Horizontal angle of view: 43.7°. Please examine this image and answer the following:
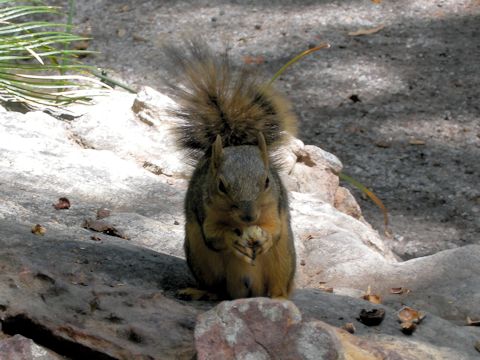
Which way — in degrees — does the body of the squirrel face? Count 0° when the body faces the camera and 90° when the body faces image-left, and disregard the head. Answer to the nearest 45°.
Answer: approximately 0°

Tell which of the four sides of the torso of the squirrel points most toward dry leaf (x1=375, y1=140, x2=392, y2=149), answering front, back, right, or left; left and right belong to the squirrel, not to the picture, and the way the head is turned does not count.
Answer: back

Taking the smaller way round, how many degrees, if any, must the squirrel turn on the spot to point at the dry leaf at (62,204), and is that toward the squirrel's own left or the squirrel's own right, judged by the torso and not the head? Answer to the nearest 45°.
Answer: approximately 135° to the squirrel's own right

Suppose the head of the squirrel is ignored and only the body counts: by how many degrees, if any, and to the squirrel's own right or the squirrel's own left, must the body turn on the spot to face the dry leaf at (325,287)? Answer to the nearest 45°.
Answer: approximately 135° to the squirrel's own left

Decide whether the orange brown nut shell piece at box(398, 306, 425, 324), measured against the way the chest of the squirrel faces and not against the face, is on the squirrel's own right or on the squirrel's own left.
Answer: on the squirrel's own left

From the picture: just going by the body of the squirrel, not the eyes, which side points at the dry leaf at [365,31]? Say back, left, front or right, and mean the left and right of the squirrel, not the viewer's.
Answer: back

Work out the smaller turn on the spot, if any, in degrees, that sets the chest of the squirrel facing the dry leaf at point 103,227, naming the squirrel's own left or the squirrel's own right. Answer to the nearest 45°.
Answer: approximately 135° to the squirrel's own right

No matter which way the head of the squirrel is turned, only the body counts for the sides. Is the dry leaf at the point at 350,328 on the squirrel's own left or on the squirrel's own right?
on the squirrel's own left

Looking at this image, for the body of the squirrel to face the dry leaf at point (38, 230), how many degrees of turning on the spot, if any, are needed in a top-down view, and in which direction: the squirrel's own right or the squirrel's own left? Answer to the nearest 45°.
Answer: approximately 90° to the squirrel's own right
